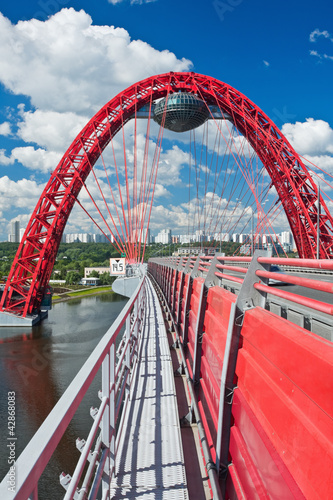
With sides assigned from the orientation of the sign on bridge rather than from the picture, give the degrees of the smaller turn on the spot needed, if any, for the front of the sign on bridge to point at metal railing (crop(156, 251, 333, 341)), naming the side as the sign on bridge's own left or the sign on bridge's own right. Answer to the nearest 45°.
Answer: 0° — it already faces it

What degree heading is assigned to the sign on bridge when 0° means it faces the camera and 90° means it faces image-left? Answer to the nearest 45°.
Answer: approximately 0°
